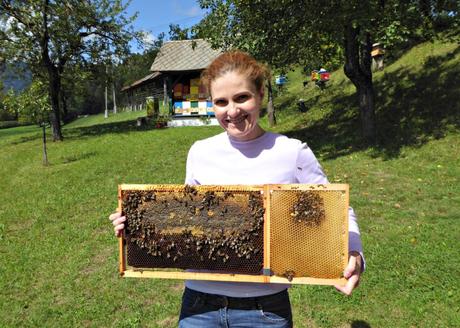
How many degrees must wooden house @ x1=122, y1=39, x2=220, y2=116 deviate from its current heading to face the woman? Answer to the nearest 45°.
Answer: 0° — it already faces them

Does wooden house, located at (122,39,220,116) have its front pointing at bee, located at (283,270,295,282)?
yes

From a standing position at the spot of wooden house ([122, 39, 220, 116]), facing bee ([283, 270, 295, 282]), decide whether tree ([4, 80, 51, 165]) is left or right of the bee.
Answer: right

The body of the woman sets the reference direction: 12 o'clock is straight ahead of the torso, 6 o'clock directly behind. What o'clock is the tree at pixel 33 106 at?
The tree is roughly at 5 o'clock from the woman.

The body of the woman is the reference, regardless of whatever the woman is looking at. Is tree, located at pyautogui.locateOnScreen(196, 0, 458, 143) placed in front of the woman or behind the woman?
behind

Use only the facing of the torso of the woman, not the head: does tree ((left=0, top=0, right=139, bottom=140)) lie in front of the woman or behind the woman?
behind

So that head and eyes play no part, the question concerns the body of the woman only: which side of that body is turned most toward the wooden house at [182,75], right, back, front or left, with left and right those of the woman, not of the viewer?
back

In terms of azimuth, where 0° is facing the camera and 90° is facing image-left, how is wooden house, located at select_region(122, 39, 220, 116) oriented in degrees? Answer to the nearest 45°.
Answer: approximately 0°

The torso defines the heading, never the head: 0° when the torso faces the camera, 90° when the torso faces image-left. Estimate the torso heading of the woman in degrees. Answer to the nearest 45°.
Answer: approximately 0°

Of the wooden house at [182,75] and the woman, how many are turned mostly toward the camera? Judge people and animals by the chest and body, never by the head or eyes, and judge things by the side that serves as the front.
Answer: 2
